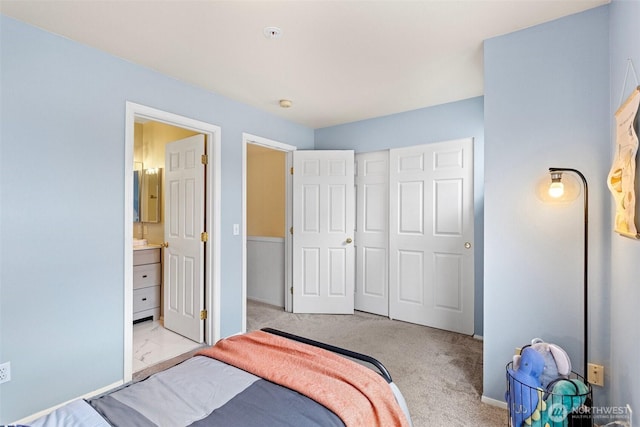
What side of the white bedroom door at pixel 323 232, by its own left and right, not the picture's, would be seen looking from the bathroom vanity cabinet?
right

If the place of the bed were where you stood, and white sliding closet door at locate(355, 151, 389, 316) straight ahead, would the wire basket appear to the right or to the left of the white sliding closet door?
right

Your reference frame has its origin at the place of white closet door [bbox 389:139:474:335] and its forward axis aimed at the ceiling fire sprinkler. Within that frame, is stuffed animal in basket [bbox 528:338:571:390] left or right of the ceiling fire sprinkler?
left

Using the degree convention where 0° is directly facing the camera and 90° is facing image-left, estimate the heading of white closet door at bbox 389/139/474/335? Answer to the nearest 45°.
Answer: approximately 45°

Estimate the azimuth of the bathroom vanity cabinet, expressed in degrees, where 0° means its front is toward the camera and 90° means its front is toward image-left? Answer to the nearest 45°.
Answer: approximately 315°

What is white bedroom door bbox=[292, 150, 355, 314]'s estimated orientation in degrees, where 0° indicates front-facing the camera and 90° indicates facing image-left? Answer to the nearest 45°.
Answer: approximately 0°

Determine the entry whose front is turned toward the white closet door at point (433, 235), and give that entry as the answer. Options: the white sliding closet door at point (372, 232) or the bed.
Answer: the bed

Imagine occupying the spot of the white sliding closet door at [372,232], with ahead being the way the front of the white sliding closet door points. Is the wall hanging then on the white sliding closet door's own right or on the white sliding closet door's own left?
on the white sliding closet door's own left
